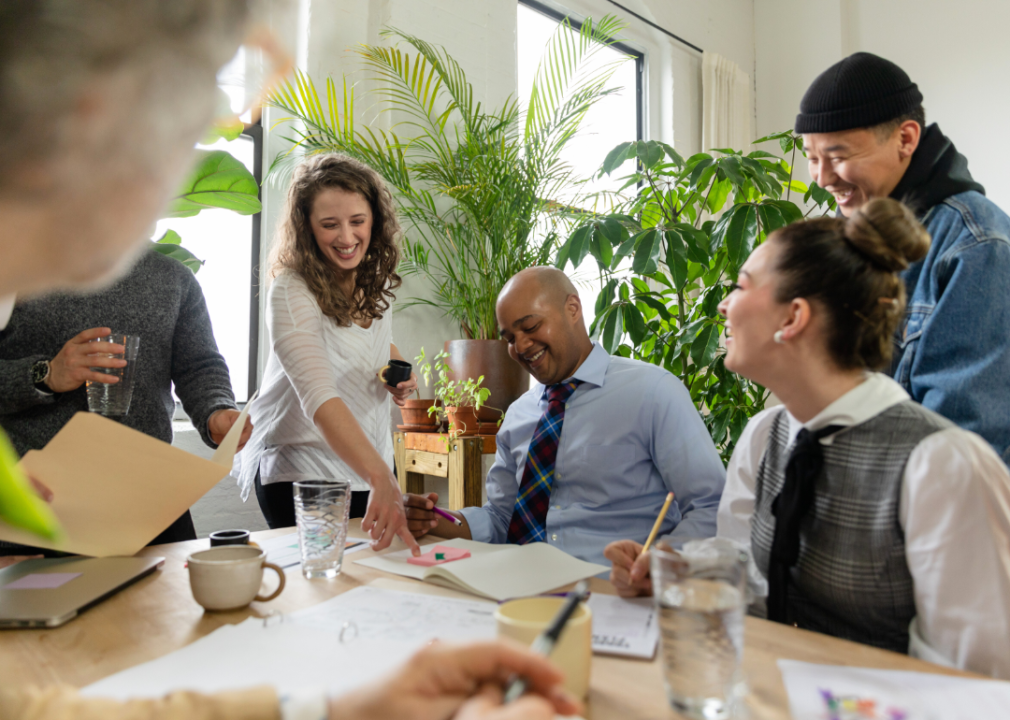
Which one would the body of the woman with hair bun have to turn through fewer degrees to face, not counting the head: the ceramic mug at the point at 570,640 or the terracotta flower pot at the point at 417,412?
the ceramic mug

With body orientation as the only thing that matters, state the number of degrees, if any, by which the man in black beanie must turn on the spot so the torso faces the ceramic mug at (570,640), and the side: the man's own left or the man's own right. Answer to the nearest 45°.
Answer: approximately 45° to the man's own left

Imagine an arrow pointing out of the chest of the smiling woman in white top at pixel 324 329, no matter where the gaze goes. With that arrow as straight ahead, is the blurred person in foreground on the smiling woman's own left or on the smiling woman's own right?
on the smiling woman's own right

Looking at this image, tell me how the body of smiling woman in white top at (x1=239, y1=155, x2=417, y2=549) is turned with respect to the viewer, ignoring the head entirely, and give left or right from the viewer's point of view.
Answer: facing the viewer and to the right of the viewer

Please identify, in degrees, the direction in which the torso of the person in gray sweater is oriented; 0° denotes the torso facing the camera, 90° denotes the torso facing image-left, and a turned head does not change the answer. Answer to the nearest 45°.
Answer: approximately 0°

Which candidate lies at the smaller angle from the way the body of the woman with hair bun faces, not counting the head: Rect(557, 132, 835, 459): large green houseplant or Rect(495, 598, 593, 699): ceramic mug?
the ceramic mug

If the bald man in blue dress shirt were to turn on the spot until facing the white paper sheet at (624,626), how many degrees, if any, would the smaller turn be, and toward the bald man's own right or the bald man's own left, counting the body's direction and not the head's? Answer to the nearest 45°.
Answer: approximately 45° to the bald man's own left

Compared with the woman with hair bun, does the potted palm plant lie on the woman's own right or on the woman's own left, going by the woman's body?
on the woman's own right

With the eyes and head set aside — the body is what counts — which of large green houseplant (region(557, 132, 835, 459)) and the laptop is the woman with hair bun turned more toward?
the laptop

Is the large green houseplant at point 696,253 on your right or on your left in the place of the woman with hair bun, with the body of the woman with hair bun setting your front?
on your right

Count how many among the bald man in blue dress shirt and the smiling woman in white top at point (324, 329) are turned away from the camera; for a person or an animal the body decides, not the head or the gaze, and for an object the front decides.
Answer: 0

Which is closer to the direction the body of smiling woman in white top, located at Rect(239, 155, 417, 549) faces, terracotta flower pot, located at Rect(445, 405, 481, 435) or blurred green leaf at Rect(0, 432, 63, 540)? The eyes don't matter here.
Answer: the blurred green leaf

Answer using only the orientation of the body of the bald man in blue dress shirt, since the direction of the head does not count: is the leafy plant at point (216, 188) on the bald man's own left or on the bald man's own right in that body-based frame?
on the bald man's own right

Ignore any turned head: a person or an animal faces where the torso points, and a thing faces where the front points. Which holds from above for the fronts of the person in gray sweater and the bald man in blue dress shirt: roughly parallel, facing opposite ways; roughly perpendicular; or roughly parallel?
roughly perpendicular

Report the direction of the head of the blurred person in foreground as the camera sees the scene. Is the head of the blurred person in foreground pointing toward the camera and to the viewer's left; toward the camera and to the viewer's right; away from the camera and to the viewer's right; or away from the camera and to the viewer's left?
away from the camera and to the viewer's right
